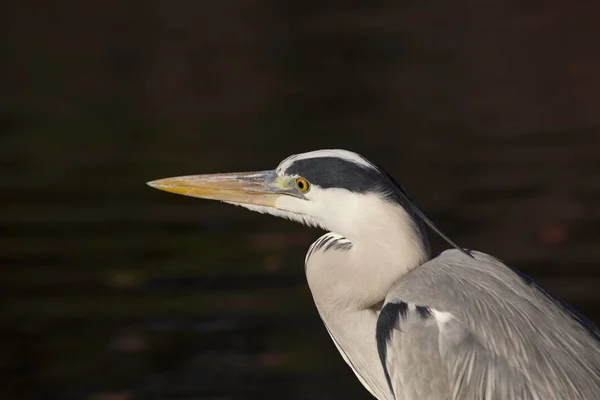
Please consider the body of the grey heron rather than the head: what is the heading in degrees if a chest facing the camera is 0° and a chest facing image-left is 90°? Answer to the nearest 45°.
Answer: approximately 90°
